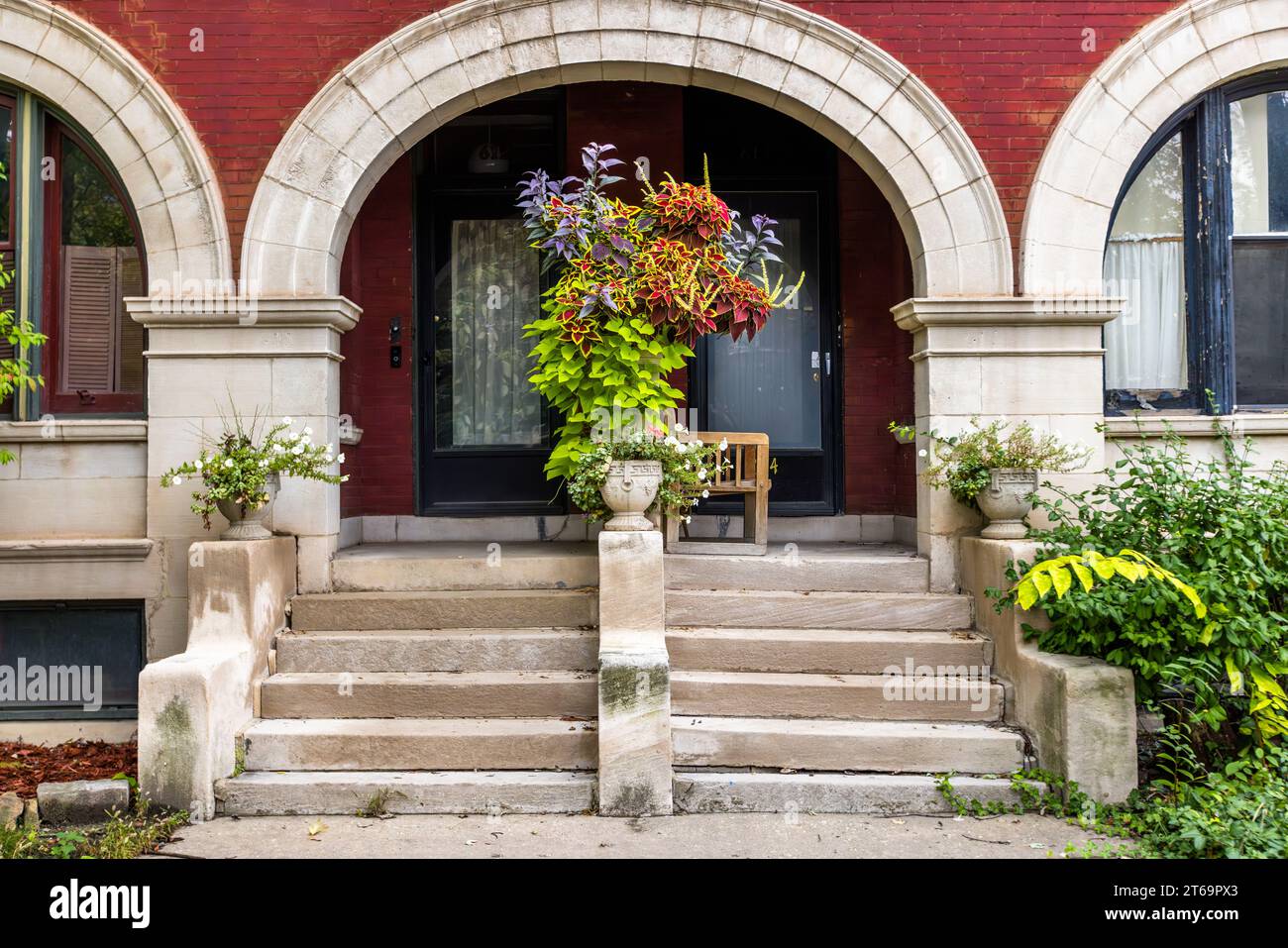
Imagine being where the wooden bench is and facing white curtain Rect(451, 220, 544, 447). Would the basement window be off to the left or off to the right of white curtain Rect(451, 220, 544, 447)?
left

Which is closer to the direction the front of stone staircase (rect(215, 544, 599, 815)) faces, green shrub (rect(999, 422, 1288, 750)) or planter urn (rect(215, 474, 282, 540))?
the green shrub

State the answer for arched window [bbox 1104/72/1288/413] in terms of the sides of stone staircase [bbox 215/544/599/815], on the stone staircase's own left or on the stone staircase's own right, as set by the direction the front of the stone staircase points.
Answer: on the stone staircase's own left

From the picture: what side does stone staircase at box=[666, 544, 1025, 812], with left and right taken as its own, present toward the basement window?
right

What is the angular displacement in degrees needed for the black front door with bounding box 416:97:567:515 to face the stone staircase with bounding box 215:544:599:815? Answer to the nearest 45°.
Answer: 0° — it already faces it

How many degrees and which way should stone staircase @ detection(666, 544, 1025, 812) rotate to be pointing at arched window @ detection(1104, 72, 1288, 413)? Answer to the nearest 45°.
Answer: approximately 135° to its left

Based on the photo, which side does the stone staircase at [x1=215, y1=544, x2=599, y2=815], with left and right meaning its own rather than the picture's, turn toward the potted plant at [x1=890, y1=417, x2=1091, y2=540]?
left

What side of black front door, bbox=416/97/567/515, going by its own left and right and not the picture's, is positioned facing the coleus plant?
front

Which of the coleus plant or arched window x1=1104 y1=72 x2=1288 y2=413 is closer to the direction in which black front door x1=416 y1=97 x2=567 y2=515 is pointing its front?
the coleus plant

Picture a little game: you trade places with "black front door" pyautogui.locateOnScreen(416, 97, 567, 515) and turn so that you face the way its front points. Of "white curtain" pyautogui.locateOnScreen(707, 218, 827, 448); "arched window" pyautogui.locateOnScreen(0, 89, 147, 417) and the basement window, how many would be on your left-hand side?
1

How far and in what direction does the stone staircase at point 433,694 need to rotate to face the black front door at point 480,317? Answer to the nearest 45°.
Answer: approximately 180°

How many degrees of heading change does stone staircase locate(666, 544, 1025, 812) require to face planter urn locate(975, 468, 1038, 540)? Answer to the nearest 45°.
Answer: approximately 135° to its left
